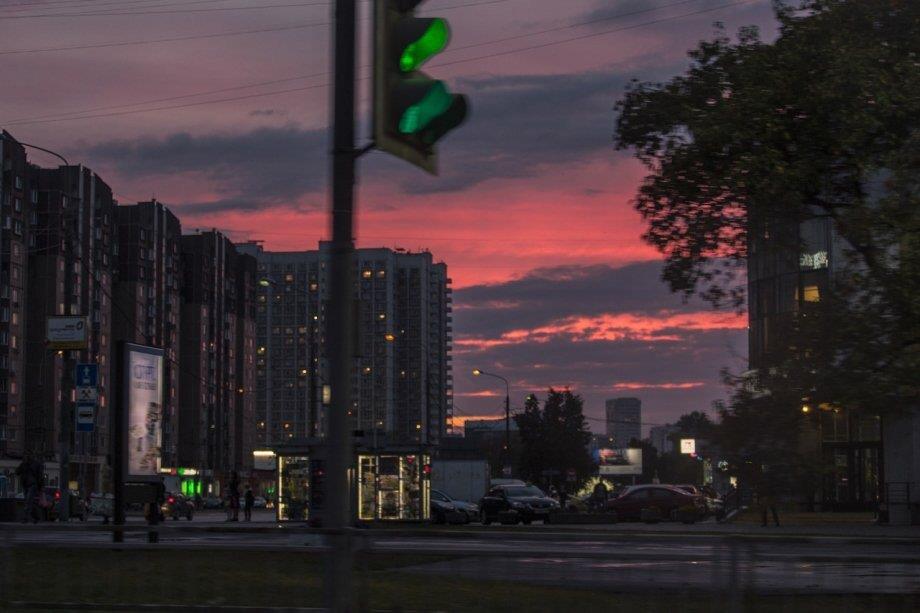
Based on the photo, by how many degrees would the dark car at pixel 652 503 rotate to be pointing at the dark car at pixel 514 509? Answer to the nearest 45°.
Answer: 0° — it already faces it

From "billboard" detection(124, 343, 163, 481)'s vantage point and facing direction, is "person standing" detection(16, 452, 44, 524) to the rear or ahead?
to the rear

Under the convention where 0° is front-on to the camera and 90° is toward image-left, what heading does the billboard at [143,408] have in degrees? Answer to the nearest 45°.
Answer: approximately 315°

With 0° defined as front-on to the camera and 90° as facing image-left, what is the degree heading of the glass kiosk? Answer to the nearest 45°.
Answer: approximately 0°

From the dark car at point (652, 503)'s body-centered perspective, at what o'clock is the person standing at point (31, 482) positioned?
The person standing is roughly at 11 o'clock from the dark car.

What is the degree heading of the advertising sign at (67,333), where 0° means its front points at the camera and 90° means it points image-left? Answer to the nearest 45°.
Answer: approximately 0°

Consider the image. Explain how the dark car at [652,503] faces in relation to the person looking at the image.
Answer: facing to the left of the viewer

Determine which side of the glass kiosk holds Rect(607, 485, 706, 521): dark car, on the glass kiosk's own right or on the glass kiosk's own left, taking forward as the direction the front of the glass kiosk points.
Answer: on the glass kiosk's own left
